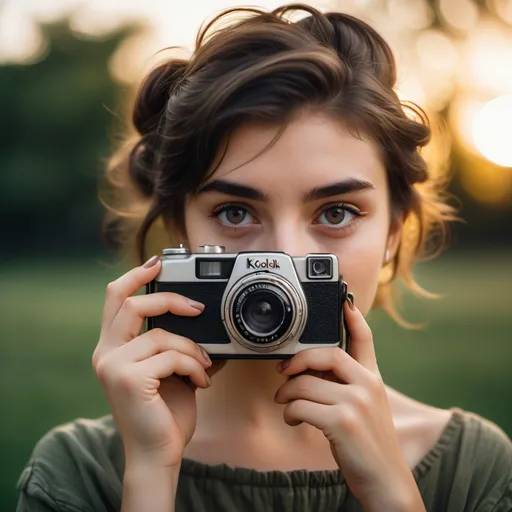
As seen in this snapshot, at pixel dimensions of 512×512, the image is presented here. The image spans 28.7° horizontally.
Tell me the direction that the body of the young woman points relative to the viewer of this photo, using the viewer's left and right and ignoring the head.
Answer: facing the viewer

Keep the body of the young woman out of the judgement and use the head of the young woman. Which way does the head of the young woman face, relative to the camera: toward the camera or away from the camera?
toward the camera
